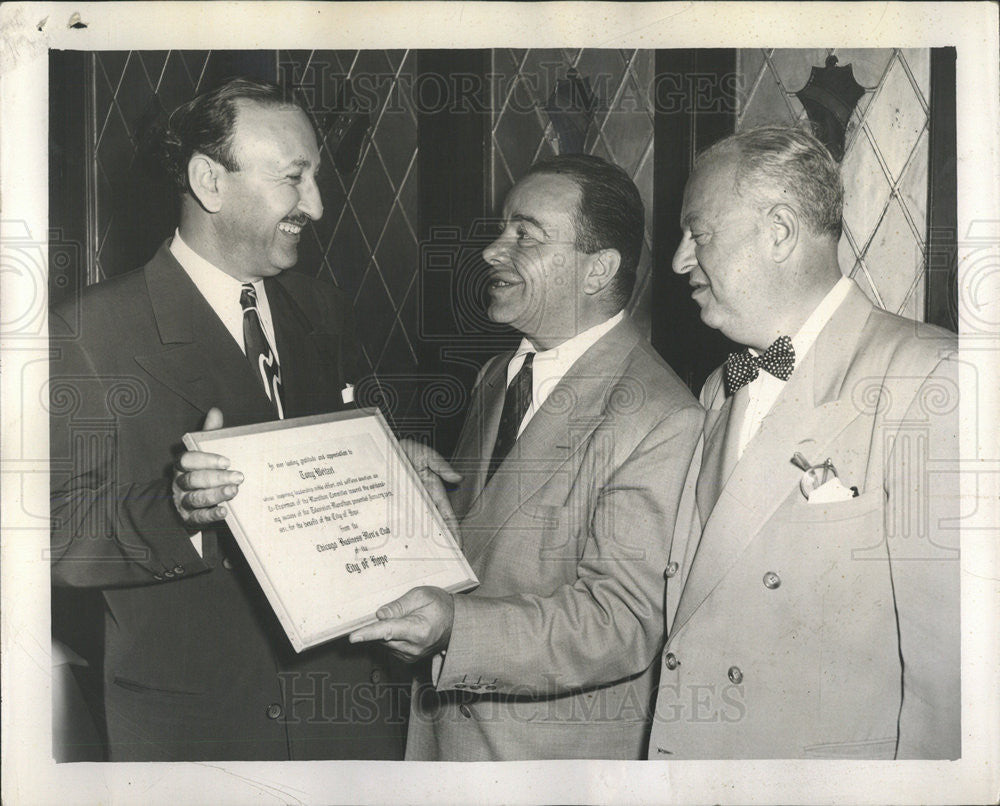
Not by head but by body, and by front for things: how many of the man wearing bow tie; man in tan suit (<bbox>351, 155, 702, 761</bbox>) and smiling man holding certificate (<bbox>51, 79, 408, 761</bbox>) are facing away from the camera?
0

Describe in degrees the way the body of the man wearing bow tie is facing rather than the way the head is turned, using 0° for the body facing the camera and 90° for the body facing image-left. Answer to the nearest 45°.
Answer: approximately 45°

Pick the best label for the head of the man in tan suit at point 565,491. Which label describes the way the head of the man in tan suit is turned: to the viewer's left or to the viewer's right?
to the viewer's left

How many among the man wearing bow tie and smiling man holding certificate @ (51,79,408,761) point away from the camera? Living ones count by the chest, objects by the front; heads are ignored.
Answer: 0

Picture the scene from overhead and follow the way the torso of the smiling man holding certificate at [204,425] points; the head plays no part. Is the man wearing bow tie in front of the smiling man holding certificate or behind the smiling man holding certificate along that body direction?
in front

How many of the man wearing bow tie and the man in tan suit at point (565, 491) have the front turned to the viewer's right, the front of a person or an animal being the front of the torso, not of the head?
0

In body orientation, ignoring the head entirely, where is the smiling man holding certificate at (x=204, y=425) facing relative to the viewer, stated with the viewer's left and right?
facing the viewer and to the right of the viewer

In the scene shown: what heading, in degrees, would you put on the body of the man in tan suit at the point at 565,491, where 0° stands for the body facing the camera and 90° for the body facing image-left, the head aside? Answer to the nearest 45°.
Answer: approximately 45°

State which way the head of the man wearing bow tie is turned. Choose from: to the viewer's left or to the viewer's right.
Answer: to the viewer's left

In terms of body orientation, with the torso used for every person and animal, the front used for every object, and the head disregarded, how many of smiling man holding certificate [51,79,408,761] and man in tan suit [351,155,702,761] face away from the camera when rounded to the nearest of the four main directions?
0
